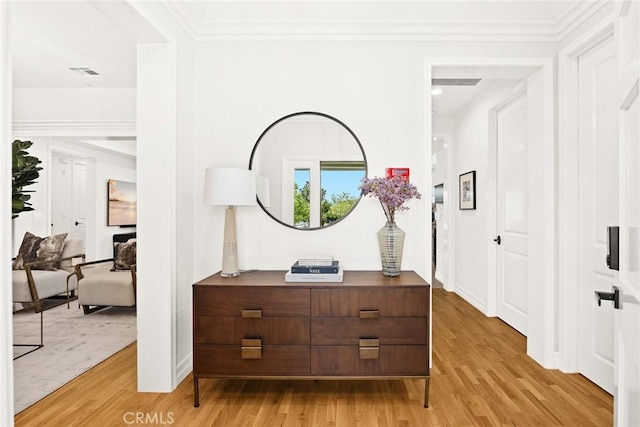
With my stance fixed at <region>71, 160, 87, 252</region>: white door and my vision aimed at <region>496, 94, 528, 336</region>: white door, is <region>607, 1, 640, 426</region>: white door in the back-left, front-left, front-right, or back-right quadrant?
front-right

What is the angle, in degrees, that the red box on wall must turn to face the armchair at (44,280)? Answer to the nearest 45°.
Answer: approximately 90° to its right

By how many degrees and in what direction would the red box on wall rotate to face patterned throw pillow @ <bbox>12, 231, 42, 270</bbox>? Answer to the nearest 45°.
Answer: approximately 90° to its right

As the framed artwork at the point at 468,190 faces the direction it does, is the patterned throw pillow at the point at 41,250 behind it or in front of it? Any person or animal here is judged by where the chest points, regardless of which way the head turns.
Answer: in front

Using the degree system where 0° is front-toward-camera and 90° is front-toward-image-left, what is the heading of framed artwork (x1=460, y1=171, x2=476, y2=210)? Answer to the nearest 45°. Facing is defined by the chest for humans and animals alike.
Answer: approximately 45°

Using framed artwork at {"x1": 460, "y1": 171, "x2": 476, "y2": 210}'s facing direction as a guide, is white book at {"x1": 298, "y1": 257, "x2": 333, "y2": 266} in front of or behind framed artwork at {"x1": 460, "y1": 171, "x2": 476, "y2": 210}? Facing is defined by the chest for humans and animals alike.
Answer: in front

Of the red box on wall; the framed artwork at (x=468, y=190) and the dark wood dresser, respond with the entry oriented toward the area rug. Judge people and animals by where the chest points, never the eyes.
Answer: the framed artwork

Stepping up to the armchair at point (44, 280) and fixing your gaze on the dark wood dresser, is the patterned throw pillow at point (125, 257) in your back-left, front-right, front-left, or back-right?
front-left

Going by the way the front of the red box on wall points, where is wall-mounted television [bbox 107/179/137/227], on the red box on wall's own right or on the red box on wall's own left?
on the red box on wall's own right

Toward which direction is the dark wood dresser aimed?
toward the camera

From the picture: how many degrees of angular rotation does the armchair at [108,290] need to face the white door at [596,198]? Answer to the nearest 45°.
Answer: approximately 90° to its left

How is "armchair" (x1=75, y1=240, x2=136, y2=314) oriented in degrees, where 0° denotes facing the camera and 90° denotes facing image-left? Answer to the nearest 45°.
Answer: approximately 45°

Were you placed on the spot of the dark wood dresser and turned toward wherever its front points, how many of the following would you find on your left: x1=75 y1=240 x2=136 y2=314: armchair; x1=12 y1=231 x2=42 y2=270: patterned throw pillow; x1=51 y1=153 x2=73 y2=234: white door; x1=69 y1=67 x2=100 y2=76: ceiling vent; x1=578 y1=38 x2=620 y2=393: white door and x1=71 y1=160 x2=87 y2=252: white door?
1

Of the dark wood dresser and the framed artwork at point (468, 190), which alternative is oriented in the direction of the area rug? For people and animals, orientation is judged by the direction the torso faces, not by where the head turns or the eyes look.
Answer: the framed artwork

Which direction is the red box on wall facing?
toward the camera

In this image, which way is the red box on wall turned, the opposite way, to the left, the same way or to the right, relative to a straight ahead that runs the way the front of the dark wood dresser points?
the same way
